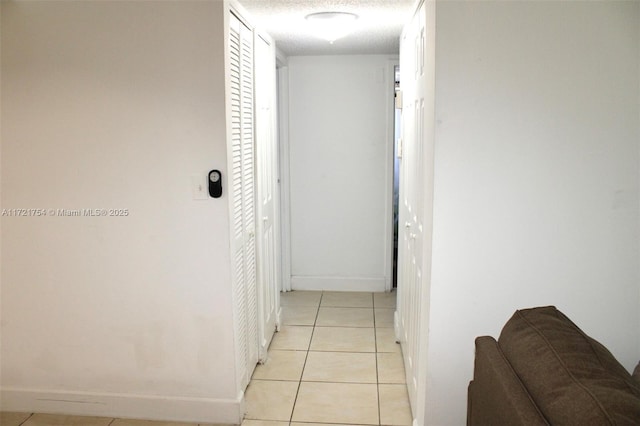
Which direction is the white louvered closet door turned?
to the viewer's right

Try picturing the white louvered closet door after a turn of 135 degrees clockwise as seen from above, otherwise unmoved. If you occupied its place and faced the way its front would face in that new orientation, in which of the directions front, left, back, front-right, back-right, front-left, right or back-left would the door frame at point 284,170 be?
back-right

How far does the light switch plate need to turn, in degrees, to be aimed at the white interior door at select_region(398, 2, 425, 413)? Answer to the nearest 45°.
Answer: approximately 90° to its left

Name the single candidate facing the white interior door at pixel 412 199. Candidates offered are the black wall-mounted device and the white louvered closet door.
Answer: the white louvered closet door

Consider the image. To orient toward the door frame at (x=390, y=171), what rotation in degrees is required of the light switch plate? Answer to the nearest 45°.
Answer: approximately 135° to its left

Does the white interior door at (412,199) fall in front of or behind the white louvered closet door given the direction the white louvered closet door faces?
in front
